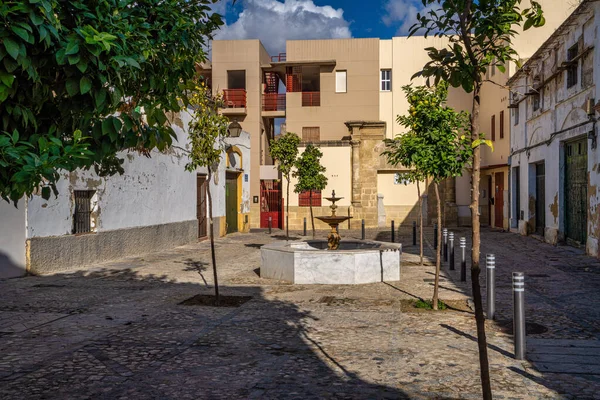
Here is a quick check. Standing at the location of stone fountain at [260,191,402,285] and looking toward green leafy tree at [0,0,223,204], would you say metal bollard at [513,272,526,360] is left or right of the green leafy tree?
left

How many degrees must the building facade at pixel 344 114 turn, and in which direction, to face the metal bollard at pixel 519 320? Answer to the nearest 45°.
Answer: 0° — it already faces it

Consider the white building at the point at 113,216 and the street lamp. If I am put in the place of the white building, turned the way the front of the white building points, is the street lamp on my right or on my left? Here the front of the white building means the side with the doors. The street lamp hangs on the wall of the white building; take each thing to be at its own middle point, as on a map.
on my left

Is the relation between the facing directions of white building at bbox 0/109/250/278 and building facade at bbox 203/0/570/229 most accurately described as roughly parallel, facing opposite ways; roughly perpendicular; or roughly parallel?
roughly perpendicular

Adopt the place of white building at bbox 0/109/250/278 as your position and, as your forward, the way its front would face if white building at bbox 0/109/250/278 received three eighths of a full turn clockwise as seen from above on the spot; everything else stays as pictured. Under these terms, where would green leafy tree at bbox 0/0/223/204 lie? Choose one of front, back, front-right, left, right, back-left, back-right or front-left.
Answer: left

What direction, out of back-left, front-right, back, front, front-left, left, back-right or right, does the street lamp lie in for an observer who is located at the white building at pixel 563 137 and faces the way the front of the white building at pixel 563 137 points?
front-right

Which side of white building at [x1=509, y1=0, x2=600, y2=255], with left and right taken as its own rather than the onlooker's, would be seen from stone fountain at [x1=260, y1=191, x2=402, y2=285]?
front

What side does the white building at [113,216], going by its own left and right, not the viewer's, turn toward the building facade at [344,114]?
left

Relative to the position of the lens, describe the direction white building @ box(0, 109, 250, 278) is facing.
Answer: facing the viewer and to the right of the viewer

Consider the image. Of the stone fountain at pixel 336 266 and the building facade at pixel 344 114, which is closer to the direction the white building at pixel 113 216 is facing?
the stone fountain

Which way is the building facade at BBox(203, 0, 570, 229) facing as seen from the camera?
toward the camera

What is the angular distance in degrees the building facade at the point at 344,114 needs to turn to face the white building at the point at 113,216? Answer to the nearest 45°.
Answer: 0° — it already faces it

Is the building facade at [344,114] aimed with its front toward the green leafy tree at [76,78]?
yes

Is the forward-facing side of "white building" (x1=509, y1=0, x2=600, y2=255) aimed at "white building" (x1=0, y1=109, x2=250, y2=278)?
yes

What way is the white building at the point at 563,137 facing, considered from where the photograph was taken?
facing the viewer and to the left of the viewer

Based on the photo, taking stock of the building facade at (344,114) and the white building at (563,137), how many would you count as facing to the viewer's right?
0

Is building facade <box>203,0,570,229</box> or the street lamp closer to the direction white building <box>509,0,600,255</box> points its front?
the street lamp

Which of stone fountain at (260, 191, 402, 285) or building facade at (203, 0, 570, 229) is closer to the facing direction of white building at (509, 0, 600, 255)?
the stone fountain

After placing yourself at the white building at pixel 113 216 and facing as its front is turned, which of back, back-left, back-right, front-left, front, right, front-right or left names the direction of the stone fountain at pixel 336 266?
front

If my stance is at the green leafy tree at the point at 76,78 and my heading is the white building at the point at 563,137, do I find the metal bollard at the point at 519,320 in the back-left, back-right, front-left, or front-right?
front-right

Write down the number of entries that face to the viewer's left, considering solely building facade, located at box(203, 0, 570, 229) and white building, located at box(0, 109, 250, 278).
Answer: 0
